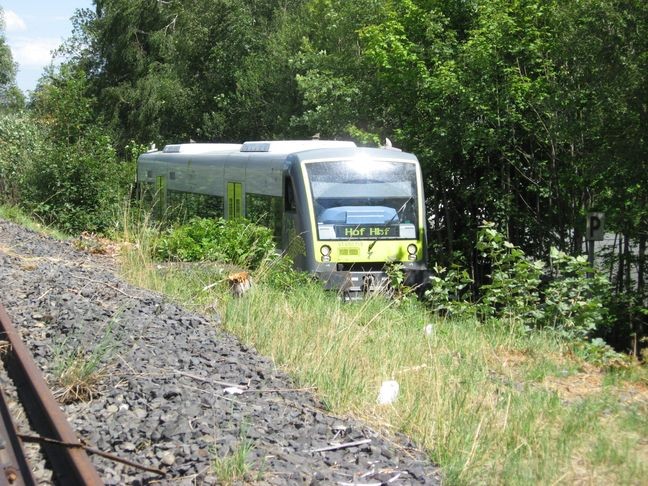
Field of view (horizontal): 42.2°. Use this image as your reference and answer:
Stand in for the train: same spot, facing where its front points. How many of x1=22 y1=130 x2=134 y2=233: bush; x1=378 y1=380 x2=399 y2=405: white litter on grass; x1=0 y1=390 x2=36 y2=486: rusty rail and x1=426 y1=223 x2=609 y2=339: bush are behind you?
1

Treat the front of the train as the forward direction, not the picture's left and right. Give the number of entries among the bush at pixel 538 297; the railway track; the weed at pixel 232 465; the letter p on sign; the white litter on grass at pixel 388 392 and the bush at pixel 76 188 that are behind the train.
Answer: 1

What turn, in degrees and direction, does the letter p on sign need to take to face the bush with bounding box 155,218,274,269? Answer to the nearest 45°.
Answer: approximately 45° to its right

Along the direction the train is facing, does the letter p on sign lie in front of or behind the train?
in front

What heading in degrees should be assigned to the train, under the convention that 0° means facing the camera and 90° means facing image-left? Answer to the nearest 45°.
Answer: approximately 315°

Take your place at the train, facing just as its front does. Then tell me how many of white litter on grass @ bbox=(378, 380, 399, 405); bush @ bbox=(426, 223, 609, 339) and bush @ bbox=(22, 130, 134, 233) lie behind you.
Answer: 1

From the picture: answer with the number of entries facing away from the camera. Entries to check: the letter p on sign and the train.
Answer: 0

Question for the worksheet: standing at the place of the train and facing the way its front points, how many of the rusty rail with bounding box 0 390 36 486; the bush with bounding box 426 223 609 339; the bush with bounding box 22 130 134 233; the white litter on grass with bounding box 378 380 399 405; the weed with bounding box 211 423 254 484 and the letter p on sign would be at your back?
1

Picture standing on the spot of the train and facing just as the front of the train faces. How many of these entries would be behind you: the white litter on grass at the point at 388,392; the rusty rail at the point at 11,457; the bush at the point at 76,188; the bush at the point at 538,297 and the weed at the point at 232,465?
1

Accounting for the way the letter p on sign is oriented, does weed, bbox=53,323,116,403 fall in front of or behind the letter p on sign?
in front

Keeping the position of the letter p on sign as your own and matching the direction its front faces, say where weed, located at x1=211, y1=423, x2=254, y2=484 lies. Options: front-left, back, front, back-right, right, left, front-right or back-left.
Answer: front

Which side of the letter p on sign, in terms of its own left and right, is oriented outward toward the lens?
front

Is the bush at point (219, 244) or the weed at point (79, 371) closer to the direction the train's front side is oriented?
the weed

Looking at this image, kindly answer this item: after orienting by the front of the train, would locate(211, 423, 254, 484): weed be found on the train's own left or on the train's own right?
on the train's own right

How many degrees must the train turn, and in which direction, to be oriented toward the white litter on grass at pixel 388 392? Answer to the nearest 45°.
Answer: approximately 45° to its right

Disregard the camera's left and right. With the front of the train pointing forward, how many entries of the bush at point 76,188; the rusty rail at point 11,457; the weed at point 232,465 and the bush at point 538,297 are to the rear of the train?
1
